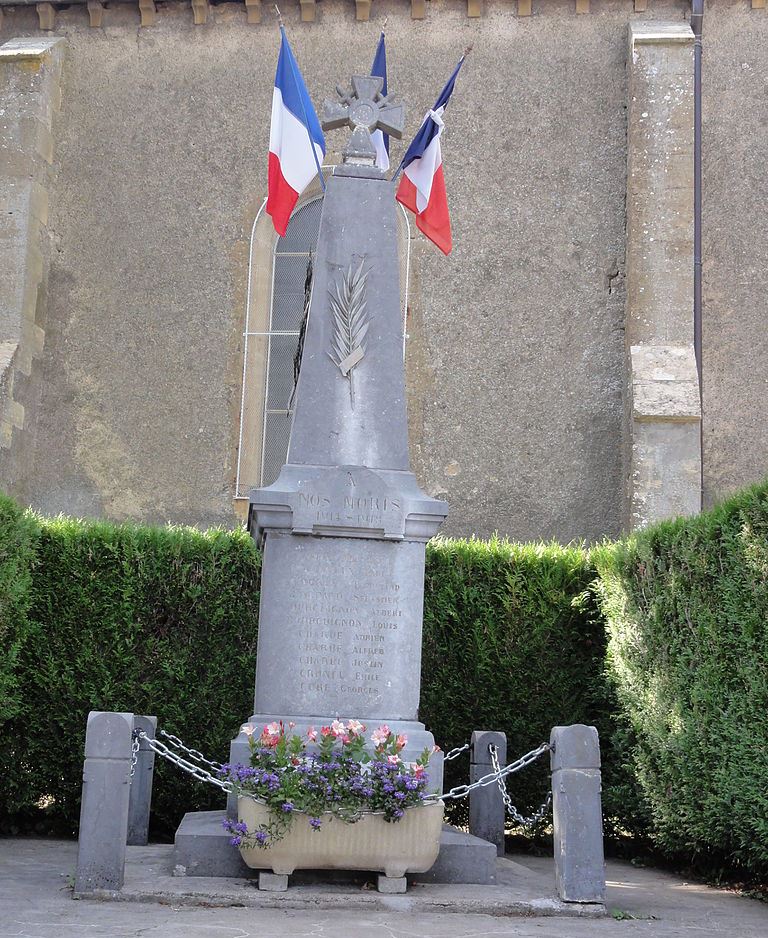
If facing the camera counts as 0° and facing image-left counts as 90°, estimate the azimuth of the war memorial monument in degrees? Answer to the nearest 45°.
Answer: approximately 0°

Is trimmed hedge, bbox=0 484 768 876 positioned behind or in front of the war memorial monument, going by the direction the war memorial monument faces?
behind

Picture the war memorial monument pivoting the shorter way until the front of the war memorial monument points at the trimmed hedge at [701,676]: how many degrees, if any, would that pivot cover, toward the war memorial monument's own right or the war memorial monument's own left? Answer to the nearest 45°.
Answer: approximately 90° to the war memorial monument's own left

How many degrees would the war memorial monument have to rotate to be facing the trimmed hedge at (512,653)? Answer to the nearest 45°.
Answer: approximately 135° to its left

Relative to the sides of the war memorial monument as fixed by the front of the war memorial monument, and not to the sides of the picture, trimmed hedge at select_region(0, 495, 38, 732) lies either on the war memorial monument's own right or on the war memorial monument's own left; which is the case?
on the war memorial monument's own right

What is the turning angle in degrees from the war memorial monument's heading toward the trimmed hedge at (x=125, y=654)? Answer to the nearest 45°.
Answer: approximately 135° to its right
